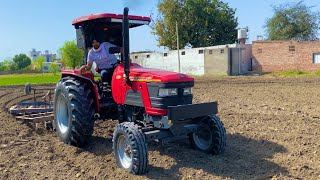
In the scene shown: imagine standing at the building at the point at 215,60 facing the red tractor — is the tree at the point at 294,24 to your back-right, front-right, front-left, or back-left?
back-left

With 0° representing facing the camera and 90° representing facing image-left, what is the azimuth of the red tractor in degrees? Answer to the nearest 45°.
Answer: approximately 315°

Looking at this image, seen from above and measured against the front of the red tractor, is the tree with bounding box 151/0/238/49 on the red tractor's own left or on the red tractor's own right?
on the red tractor's own left

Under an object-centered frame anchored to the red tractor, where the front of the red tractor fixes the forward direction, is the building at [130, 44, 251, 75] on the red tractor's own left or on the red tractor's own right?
on the red tractor's own left

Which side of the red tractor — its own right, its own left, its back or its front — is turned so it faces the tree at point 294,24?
left

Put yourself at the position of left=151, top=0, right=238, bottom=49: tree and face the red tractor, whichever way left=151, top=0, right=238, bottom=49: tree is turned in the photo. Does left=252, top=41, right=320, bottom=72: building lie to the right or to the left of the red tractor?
left

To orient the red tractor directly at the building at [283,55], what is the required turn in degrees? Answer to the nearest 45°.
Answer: approximately 90° to its left
